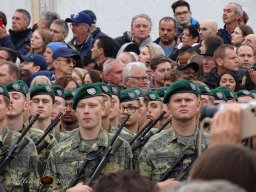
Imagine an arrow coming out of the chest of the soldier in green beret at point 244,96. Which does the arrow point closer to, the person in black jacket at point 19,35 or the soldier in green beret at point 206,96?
the soldier in green beret

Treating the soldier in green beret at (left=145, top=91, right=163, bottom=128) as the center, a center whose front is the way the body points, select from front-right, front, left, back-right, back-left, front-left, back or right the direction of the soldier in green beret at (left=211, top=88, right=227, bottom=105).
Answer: back-left

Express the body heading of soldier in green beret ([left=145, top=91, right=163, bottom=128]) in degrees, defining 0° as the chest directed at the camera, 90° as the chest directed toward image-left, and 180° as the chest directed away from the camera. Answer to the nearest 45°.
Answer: approximately 45°
